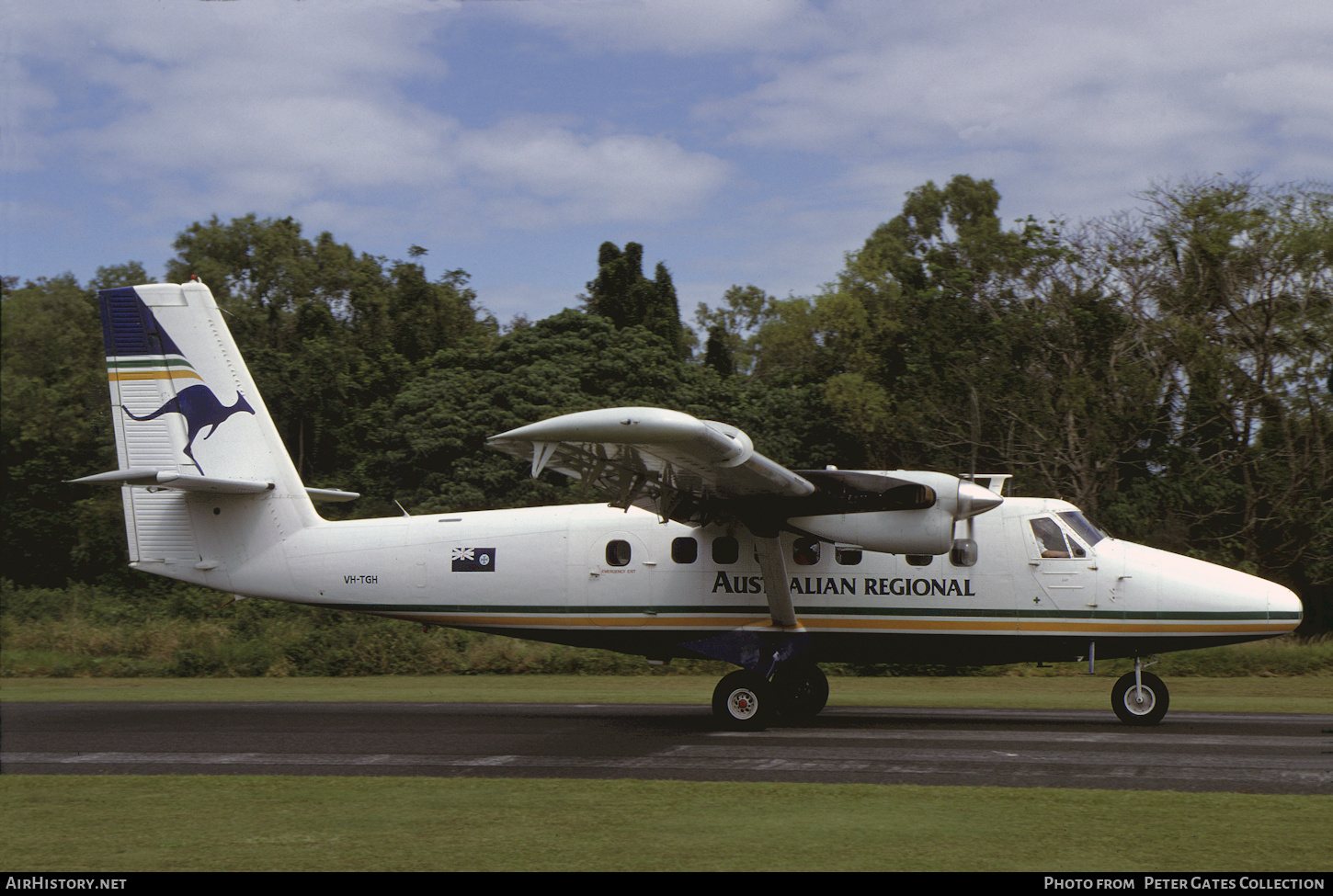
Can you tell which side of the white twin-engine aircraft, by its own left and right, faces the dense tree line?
left

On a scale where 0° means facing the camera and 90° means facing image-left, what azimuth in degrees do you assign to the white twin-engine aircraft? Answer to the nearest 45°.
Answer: approximately 270°

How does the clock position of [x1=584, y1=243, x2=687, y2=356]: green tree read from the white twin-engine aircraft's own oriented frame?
The green tree is roughly at 9 o'clock from the white twin-engine aircraft.
